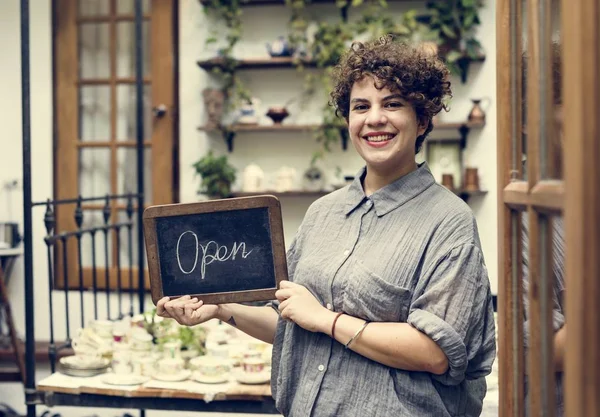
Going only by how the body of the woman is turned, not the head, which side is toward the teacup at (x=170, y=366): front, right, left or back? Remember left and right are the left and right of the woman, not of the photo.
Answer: right

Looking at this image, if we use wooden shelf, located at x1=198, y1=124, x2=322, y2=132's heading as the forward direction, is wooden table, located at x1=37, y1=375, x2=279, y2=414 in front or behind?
in front

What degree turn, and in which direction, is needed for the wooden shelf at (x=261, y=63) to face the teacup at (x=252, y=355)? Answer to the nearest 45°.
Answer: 0° — it already faces it

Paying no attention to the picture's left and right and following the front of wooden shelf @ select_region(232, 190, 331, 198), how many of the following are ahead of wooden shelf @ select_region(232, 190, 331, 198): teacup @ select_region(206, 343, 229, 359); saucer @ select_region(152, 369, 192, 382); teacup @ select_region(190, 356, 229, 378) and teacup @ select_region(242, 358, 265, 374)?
4

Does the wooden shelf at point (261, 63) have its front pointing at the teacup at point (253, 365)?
yes

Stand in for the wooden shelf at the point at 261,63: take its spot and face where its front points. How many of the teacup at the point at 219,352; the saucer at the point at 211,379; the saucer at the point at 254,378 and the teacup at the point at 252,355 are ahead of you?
4

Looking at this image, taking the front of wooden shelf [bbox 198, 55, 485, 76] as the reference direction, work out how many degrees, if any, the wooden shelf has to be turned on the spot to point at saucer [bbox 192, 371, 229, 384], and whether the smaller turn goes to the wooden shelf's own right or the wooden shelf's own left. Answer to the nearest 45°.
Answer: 0° — it already faces it

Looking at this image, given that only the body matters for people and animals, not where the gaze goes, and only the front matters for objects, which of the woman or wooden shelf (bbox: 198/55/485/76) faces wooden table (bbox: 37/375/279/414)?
the wooden shelf

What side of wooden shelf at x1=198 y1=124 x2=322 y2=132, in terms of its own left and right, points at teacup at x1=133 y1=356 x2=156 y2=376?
front

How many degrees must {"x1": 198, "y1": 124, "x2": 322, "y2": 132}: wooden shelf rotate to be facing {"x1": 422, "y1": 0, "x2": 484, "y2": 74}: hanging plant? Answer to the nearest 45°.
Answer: approximately 90° to its left
